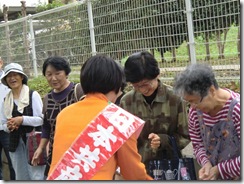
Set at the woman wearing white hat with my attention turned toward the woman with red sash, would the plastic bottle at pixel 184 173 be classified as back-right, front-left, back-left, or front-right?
front-left

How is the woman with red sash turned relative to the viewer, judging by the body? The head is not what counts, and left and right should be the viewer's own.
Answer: facing away from the viewer and to the right of the viewer

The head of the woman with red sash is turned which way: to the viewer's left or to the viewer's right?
to the viewer's right

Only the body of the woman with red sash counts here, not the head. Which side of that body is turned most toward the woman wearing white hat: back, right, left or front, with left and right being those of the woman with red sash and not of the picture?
left

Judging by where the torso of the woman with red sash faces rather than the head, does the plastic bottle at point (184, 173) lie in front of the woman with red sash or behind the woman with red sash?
in front
